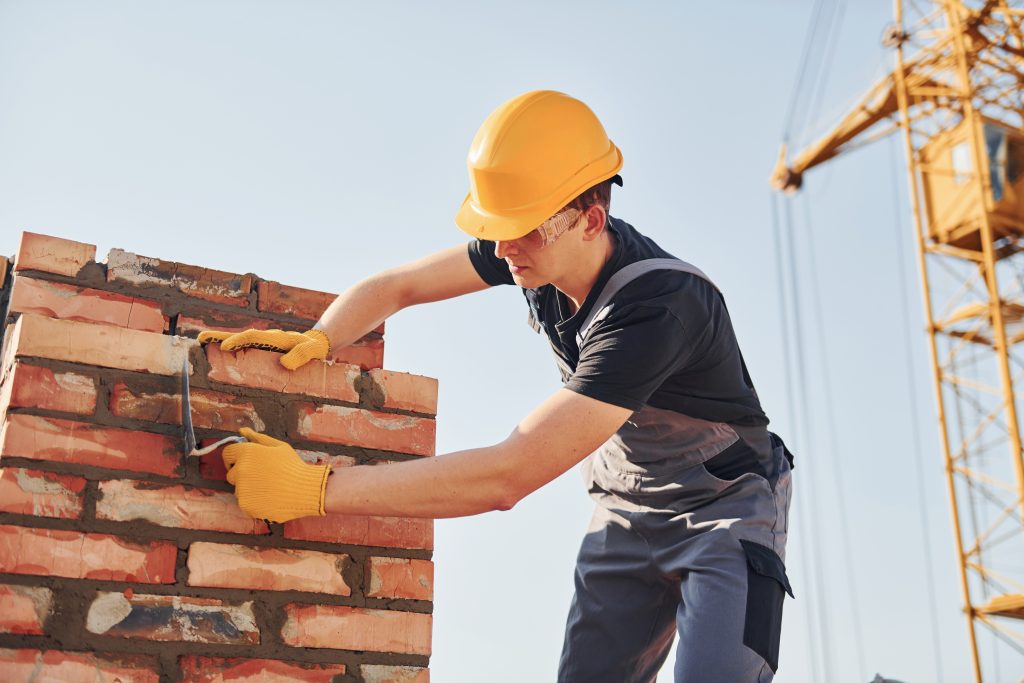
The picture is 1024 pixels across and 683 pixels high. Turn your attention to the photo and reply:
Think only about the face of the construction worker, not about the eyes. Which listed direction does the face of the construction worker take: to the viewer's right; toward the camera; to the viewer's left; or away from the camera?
to the viewer's left

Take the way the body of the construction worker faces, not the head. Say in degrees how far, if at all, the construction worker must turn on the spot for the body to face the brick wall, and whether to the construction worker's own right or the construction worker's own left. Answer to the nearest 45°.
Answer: approximately 45° to the construction worker's own right
